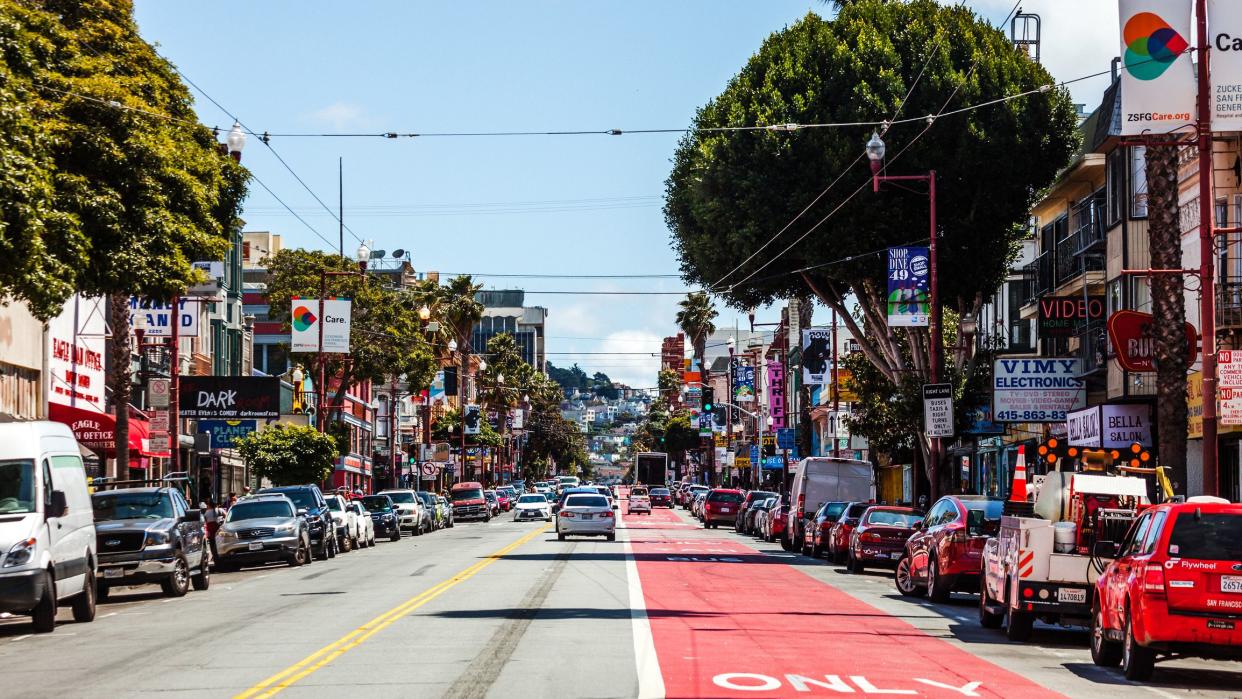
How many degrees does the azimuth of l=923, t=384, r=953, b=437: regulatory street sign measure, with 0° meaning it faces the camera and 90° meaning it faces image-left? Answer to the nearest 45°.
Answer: approximately 0°

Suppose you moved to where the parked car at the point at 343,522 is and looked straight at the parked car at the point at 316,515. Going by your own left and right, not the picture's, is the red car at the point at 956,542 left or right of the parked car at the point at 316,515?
left

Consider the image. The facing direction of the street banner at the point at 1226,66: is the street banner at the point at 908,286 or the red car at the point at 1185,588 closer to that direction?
the red car

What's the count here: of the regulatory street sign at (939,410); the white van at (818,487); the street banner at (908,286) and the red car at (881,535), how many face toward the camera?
2

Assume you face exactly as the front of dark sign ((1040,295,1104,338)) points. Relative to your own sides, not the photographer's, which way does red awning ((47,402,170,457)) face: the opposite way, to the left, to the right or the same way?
to the left

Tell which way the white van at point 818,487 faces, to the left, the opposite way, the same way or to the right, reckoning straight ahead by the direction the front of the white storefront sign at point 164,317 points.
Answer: the opposite way

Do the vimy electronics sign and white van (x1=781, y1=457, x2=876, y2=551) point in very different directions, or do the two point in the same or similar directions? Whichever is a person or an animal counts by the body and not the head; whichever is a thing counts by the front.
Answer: very different directions

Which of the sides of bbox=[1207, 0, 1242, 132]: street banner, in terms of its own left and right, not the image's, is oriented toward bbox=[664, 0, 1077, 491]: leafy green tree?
back

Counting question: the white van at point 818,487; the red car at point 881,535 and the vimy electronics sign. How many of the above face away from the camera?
2

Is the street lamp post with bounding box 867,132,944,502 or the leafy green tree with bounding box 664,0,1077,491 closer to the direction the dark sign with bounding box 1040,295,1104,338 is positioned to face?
the street lamp post

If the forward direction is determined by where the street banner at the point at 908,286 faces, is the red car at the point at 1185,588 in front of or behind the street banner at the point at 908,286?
in front

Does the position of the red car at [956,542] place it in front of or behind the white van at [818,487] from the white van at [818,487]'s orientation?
behind

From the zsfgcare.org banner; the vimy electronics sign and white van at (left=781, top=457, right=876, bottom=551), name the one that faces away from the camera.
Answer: the white van

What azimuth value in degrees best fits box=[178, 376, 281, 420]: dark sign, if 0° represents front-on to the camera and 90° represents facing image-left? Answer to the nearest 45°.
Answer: approximately 0°

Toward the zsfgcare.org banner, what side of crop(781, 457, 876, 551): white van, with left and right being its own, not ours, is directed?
back

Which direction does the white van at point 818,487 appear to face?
away from the camera

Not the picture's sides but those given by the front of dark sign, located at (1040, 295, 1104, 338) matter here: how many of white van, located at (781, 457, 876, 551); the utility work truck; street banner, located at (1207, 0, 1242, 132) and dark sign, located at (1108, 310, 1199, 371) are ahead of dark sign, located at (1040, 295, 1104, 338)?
3
